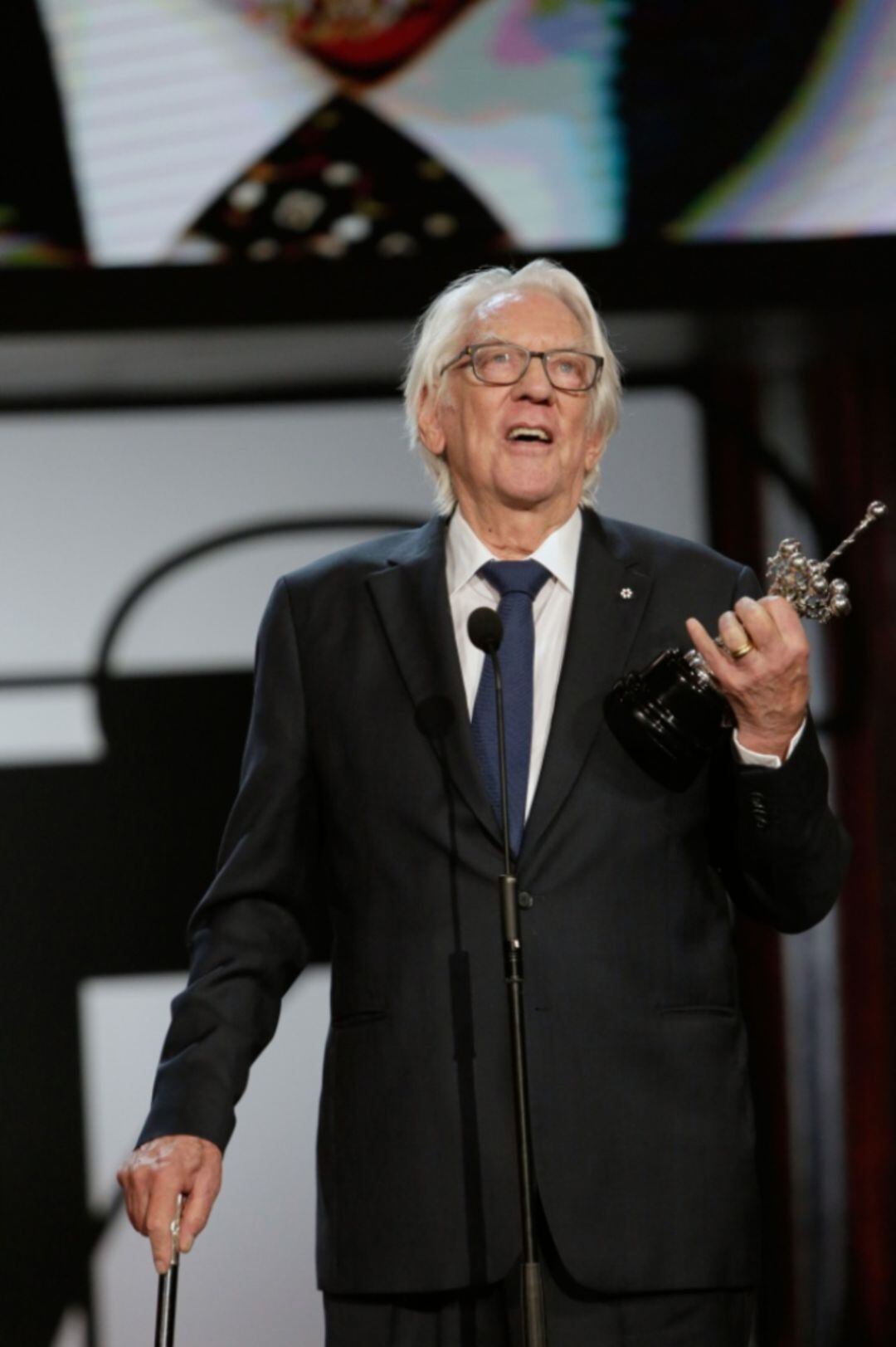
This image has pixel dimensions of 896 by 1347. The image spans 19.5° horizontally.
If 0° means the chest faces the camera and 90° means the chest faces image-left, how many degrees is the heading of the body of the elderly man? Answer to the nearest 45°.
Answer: approximately 0°
